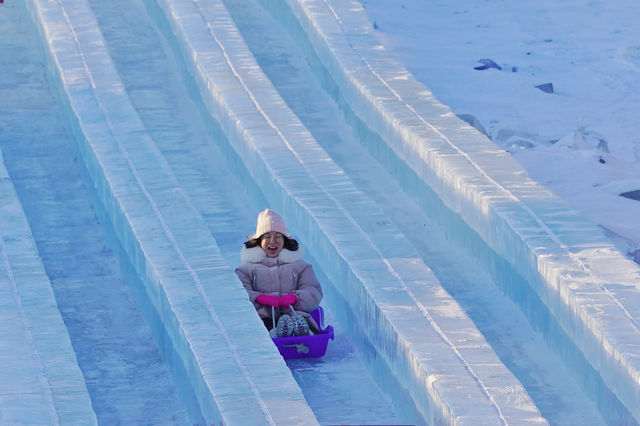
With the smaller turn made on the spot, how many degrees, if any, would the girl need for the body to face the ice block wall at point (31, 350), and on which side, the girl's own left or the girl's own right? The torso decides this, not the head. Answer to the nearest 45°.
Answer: approximately 45° to the girl's own right

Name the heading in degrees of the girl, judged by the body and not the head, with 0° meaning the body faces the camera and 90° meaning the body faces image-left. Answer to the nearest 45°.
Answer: approximately 0°
